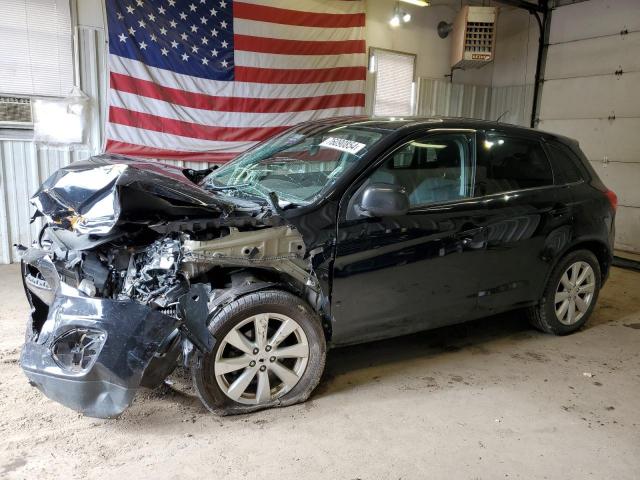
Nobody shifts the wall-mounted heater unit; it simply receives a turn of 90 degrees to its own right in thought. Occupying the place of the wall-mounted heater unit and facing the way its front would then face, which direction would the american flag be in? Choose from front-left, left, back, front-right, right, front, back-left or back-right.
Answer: front

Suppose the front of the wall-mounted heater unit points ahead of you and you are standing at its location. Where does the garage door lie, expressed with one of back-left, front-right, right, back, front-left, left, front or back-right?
front-left

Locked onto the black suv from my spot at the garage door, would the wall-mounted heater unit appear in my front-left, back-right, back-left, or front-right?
front-right

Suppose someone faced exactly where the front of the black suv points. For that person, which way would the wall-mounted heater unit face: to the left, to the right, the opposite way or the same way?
to the left

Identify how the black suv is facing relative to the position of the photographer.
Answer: facing the viewer and to the left of the viewer

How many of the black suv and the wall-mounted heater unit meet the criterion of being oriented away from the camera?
0

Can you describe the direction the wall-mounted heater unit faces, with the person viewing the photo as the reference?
facing the viewer and to the right of the viewer

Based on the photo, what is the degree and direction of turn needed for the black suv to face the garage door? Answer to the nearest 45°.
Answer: approximately 180°
